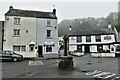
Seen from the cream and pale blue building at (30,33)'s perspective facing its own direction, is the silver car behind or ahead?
ahead

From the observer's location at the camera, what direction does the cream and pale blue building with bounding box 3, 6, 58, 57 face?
facing the viewer
